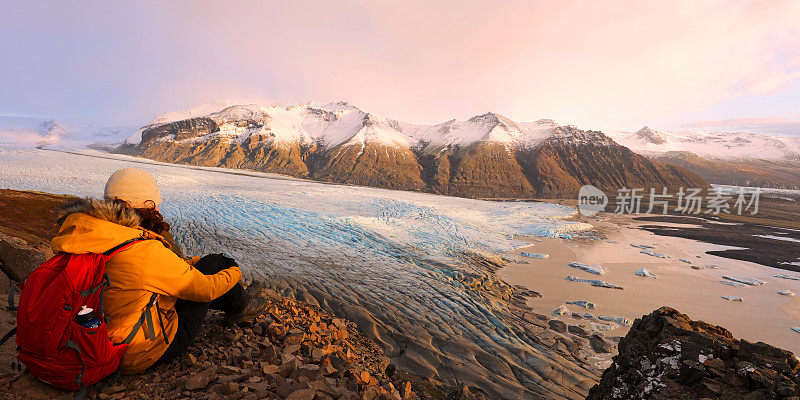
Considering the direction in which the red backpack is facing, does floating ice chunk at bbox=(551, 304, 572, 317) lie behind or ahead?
behind

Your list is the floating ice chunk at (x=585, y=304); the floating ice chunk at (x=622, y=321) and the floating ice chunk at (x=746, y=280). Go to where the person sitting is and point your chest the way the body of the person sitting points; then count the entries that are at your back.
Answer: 0

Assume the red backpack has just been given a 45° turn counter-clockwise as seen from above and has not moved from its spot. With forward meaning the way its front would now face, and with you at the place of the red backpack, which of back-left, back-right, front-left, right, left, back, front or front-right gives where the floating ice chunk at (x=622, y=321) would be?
left

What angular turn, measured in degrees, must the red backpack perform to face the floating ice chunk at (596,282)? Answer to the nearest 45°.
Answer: approximately 135° to its left

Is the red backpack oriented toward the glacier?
no

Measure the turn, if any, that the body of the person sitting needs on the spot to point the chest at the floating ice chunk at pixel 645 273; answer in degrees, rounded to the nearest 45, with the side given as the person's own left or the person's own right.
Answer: approximately 45° to the person's own right

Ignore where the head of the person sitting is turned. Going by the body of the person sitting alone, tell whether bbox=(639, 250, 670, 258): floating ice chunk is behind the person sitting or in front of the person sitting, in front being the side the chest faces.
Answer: in front

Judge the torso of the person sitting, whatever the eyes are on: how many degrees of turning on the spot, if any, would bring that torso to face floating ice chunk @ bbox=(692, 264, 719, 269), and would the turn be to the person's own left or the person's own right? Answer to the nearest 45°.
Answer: approximately 45° to the person's own right

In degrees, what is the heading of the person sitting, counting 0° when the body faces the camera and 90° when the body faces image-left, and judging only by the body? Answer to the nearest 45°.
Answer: approximately 225°

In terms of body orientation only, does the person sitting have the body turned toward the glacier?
yes

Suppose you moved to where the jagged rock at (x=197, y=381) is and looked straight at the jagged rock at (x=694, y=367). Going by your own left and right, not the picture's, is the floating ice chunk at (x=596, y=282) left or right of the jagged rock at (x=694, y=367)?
left

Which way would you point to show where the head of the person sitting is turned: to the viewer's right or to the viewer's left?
to the viewer's right
